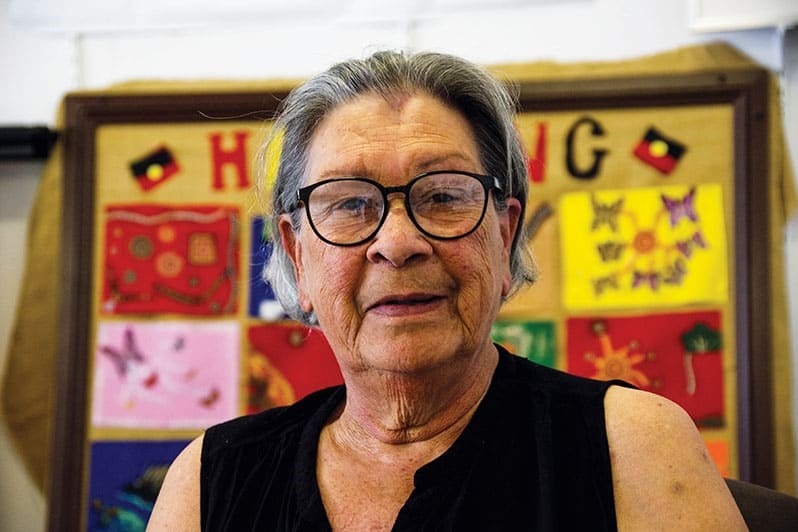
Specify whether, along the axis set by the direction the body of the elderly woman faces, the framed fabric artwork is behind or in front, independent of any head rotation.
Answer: behind

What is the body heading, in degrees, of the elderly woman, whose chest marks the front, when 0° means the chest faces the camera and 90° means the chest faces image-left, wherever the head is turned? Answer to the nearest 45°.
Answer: approximately 0°

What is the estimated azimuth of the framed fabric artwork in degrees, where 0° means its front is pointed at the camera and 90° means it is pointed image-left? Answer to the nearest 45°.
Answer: approximately 0°

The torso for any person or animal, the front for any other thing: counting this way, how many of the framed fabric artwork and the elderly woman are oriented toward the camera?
2
